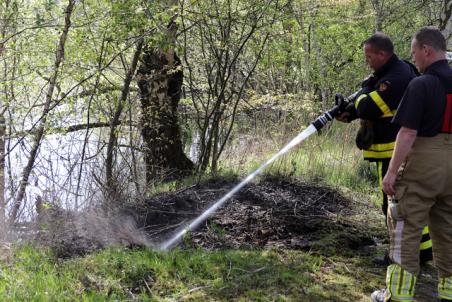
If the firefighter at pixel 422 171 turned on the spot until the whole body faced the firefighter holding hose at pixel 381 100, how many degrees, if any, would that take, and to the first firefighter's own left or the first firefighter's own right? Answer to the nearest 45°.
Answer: approximately 45° to the first firefighter's own right

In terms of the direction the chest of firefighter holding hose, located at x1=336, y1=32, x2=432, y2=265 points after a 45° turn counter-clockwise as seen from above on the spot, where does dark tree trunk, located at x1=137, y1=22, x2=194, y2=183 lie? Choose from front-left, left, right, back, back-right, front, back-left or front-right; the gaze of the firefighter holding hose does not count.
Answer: right

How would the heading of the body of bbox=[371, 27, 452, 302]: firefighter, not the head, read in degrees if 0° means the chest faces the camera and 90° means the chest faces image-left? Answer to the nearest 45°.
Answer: approximately 135°

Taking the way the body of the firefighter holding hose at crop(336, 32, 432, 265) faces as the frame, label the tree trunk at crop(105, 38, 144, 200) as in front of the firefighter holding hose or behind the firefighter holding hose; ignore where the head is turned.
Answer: in front

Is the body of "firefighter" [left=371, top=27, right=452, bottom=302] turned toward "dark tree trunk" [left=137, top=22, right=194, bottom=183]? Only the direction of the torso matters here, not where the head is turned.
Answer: yes

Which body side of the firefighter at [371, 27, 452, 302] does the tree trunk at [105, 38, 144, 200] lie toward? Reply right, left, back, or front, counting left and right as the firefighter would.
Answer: front

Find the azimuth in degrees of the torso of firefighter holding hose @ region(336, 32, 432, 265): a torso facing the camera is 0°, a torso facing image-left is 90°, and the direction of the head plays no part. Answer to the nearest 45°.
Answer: approximately 90°

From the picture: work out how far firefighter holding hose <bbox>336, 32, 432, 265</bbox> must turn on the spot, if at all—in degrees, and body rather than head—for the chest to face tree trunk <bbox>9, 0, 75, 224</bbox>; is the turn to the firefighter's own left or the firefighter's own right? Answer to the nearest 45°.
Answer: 0° — they already face it

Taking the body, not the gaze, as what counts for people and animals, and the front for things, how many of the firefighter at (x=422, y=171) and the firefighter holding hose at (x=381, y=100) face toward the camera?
0

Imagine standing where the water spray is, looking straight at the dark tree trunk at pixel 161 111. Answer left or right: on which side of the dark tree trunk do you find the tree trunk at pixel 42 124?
left

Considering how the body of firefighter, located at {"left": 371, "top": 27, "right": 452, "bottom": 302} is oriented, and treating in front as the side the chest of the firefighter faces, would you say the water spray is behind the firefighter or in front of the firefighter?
in front

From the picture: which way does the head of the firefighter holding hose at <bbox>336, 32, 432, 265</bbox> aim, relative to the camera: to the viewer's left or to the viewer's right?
to the viewer's left

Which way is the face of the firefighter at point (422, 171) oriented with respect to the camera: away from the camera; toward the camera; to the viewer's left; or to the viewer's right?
to the viewer's left
